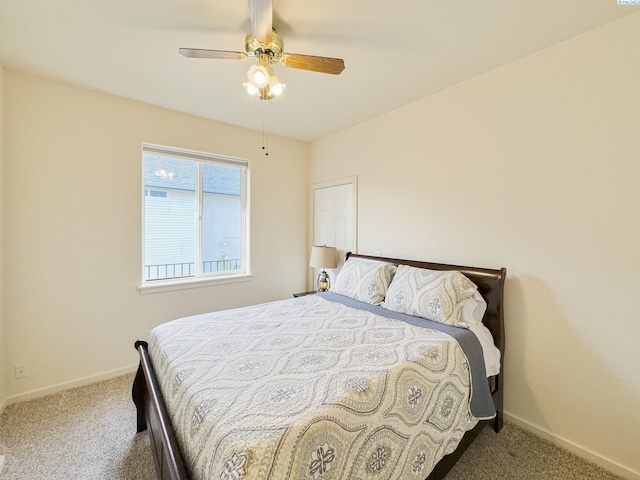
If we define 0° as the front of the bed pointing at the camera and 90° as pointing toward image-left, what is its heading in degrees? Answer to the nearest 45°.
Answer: approximately 45°

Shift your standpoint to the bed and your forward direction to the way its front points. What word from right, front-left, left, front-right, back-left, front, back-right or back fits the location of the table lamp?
back-right
